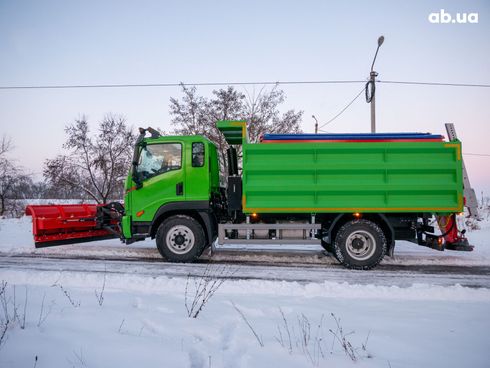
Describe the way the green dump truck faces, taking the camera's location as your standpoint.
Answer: facing to the left of the viewer
